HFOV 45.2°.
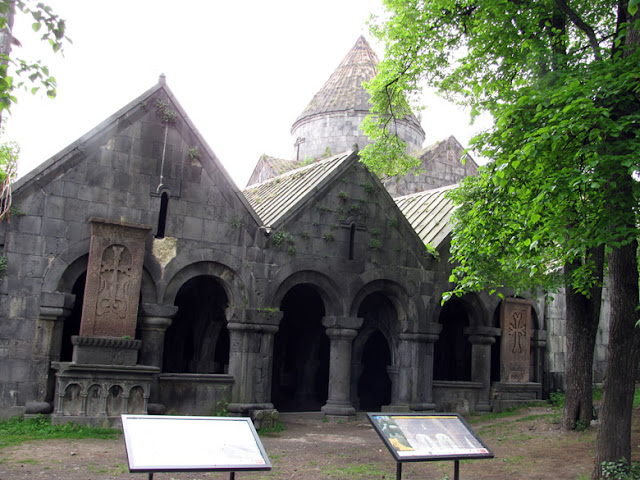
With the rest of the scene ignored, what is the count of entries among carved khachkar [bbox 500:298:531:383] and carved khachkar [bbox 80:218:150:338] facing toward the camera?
2

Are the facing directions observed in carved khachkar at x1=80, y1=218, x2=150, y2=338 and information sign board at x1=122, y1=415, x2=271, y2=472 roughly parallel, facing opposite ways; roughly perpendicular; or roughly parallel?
roughly parallel

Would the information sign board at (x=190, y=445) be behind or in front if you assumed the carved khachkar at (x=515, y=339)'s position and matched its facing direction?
in front

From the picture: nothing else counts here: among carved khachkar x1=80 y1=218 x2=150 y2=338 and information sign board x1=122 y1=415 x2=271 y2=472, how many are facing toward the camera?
2

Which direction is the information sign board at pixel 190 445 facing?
toward the camera

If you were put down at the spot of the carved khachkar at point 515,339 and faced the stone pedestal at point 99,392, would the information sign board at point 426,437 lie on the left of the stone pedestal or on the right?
left

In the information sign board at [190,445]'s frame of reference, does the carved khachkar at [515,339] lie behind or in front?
behind

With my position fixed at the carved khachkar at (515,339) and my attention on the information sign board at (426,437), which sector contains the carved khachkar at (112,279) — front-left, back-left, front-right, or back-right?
front-right

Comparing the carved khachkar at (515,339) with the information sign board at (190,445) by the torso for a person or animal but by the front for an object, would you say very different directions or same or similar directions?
same or similar directions

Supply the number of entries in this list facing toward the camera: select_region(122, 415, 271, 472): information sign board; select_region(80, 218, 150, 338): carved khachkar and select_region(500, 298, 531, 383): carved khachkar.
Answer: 3

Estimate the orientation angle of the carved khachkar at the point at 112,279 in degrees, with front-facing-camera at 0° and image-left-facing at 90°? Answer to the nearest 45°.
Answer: approximately 0°

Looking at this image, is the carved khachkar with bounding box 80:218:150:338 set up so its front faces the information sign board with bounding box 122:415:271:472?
yes

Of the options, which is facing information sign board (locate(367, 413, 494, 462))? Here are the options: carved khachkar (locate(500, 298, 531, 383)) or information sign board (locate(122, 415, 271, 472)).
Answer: the carved khachkar

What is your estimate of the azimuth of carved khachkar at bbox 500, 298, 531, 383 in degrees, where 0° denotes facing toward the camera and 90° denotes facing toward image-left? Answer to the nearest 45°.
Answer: approximately 0°
